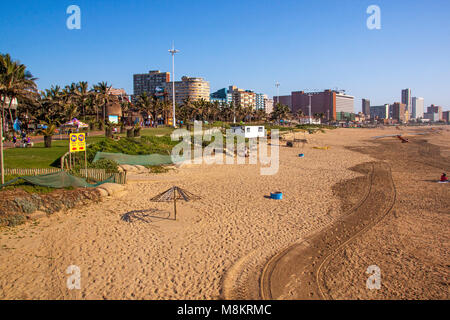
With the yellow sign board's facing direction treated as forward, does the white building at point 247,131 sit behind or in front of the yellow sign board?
behind

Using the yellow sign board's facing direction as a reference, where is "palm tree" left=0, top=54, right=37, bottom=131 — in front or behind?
behind

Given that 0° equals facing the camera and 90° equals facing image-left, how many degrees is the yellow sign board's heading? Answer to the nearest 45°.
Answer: approximately 0°
